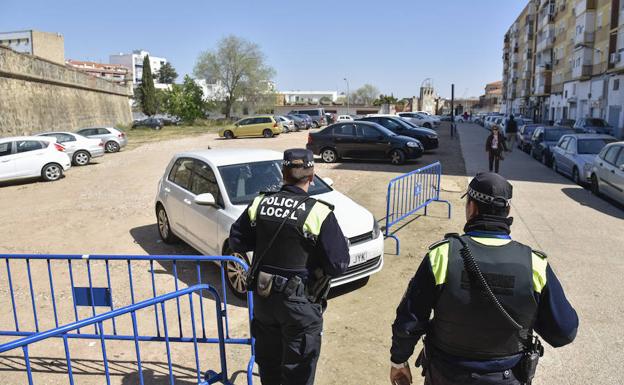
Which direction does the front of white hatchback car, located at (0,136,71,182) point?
to the viewer's left

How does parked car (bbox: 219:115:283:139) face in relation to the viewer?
to the viewer's left

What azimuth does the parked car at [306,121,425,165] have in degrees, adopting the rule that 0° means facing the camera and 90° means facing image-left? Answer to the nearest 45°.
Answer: approximately 270°

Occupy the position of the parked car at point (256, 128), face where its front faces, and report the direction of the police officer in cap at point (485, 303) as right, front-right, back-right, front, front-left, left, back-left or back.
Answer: left

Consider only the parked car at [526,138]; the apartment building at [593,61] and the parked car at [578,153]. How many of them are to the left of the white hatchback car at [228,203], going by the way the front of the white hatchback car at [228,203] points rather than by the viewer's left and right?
3

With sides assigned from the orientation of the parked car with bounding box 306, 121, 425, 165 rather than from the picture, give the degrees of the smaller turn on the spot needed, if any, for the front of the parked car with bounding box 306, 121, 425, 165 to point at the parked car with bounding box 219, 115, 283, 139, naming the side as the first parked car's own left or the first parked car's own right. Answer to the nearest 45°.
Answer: approximately 135° to the first parked car's own left

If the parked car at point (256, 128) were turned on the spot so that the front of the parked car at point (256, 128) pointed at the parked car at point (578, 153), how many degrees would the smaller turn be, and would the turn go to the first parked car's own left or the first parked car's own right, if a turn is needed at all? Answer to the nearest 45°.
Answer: approximately 135° to the first parked car's own left

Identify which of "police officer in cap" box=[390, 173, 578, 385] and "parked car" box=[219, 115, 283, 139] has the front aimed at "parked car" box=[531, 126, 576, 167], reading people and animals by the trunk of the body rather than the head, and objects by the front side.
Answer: the police officer in cap

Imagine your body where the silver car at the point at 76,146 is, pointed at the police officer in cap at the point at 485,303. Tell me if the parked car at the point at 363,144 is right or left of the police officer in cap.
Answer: left

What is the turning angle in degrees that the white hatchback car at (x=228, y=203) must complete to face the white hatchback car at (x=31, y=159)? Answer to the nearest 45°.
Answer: approximately 180°

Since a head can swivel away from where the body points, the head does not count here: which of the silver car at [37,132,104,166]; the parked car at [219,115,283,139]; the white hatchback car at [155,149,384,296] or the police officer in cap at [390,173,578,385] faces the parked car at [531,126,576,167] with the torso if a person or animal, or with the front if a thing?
the police officer in cap

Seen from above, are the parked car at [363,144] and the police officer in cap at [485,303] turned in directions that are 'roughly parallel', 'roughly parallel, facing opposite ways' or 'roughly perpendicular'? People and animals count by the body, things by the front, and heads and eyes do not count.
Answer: roughly perpendicular

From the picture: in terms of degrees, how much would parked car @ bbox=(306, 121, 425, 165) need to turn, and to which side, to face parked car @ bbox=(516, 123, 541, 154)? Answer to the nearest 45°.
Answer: approximately 45° to its left

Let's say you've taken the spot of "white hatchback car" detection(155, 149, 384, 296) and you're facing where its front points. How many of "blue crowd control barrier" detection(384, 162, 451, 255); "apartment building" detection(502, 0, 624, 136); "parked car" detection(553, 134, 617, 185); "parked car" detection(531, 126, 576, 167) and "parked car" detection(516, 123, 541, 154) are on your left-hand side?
5

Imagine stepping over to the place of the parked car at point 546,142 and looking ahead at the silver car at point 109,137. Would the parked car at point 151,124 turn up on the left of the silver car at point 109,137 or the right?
right

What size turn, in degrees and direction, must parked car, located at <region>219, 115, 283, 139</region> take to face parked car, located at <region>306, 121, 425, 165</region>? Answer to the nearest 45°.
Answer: approximately 90° to its left
